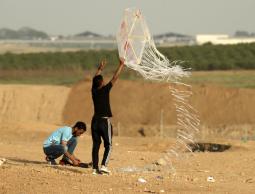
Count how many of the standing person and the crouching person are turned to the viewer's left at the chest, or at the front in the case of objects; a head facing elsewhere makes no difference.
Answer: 0

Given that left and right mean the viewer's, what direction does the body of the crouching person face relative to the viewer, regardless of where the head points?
facing to the right of the viewer
